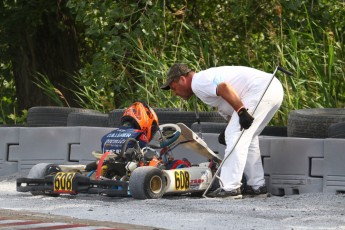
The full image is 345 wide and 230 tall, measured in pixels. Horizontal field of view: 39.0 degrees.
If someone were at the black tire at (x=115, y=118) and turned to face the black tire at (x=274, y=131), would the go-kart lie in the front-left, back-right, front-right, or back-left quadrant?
front-right

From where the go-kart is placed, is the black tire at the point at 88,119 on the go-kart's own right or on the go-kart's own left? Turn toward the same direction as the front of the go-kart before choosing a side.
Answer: on the go-kart's own left

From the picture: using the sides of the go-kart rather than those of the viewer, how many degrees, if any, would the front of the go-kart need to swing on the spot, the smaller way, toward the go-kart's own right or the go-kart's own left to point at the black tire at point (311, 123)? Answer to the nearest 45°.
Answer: approximately 45° to the go-kart's own right

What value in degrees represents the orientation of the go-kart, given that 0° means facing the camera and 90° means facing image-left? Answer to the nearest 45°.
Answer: approximately 225°

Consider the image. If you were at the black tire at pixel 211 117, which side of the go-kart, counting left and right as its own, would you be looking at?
front

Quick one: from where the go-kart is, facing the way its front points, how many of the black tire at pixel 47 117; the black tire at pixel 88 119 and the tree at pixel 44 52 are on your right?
0
